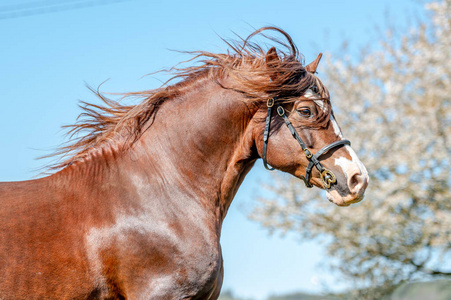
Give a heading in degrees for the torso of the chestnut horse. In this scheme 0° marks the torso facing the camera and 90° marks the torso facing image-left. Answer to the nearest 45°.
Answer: approximately 270°
